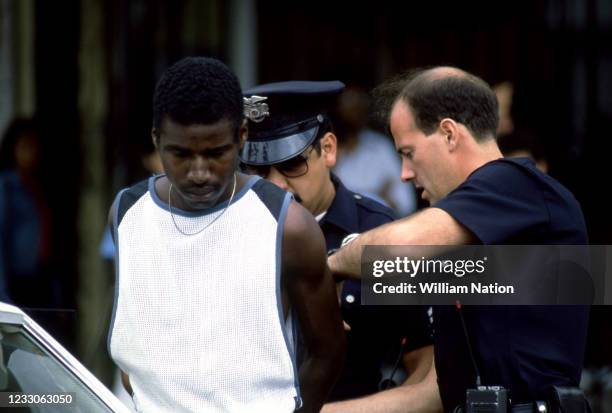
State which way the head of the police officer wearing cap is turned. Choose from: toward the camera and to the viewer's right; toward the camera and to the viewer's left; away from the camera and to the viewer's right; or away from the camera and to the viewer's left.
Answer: toward the camera and to the viewer's left

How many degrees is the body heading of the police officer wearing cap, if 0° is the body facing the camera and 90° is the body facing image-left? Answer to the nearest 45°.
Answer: approximately 45°

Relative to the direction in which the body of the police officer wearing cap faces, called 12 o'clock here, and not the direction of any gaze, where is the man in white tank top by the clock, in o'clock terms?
The man in white tank top is roughly at 11 o'clock from the police officer wearing cap.

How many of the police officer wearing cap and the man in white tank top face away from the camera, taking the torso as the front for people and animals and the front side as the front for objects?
0

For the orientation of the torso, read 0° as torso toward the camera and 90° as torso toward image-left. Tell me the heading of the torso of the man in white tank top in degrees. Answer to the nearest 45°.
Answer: approximately 0°
